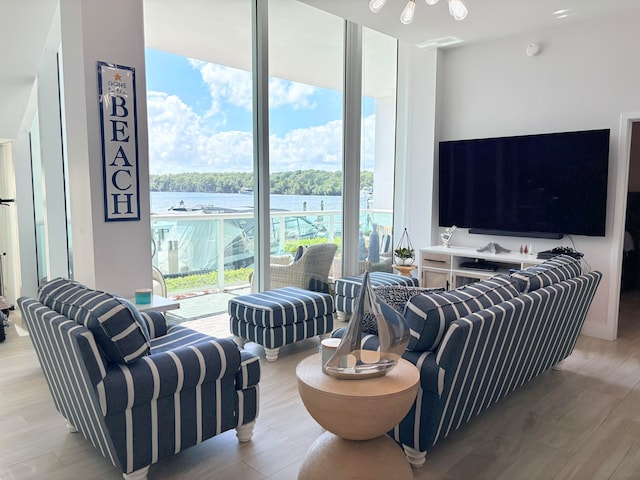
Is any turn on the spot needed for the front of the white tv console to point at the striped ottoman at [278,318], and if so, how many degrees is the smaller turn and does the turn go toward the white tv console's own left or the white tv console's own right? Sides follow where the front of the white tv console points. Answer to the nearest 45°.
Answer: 0° — it already faces it

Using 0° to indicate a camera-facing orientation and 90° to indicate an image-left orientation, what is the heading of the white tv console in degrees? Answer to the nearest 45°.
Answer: approximately 45°

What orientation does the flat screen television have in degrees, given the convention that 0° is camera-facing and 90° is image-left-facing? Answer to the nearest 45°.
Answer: approximately 45°

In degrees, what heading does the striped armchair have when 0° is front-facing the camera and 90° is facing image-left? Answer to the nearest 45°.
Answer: approximately 225°

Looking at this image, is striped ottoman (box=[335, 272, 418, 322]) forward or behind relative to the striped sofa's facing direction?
forward

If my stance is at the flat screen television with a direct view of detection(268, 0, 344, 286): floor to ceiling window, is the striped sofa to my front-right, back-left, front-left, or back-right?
front-left

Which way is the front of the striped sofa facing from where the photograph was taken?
facing away from the viewer and to the left of the viewer

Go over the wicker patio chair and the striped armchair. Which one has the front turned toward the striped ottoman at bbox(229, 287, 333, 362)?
the striped armchair

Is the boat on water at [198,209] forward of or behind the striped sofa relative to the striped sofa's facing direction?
forward

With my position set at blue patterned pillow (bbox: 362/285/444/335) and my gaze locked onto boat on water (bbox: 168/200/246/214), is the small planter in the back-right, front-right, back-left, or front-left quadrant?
front-right
